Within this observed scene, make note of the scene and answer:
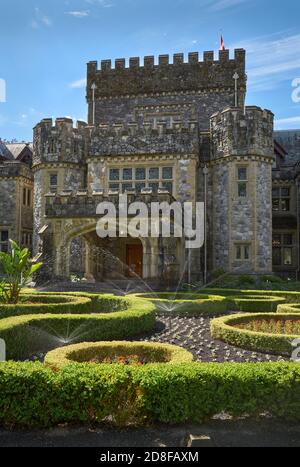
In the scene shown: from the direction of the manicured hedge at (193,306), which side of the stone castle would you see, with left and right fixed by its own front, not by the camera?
front

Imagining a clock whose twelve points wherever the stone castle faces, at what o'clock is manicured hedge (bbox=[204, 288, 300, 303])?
The manicured hedge is roughly at 11 o'clock from the stone castle.

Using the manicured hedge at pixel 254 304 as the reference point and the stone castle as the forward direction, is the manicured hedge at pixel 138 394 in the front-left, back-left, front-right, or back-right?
back-left

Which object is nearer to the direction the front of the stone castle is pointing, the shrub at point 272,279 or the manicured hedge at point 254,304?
the manicured hedge

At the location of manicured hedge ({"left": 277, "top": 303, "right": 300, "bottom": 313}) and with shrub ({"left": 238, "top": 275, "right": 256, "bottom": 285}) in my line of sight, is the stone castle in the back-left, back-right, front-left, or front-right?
front-left

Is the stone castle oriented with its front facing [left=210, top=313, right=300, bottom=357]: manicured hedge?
yes

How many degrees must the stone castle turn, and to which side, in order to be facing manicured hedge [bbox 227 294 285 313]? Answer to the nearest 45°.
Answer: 0° — it already faces it

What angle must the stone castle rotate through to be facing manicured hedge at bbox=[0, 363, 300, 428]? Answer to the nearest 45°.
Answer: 0° — it already faces it

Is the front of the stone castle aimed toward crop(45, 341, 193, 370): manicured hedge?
yes

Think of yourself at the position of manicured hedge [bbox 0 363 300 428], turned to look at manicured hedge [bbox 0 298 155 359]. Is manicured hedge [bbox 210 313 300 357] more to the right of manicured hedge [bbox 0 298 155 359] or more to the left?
right

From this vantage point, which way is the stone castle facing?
toward the camera
